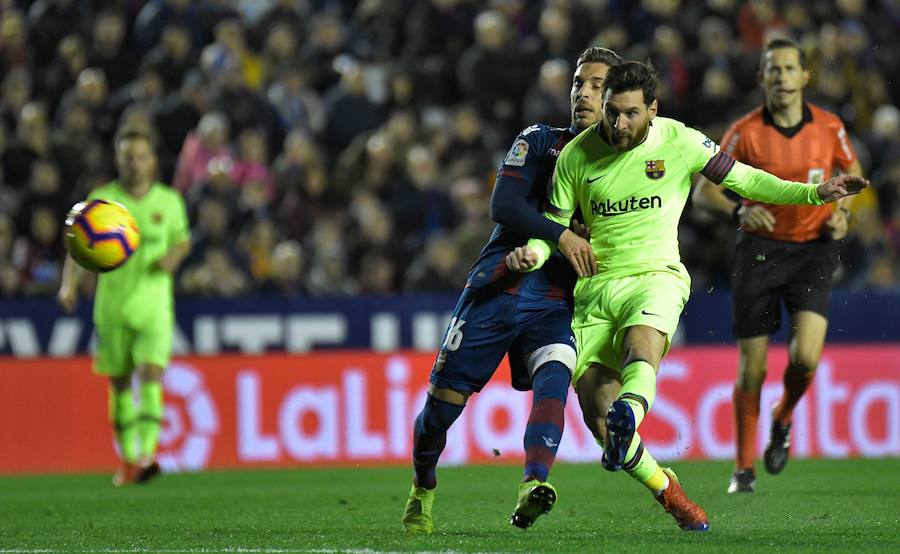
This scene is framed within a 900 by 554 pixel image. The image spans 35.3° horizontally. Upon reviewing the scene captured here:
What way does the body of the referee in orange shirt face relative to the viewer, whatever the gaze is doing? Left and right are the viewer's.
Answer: facing the viewer

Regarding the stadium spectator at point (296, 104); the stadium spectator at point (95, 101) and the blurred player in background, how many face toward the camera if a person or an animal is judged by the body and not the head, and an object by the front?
3

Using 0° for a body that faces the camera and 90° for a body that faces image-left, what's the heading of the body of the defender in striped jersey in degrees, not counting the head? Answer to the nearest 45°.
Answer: approximately 315°

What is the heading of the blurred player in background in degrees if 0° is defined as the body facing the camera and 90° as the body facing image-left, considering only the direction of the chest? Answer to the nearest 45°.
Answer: approximately 0°

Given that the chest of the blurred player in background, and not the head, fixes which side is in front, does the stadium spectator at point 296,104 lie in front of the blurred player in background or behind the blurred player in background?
behind

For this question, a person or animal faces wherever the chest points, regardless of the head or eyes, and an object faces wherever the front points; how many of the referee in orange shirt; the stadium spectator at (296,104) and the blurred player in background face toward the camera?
3

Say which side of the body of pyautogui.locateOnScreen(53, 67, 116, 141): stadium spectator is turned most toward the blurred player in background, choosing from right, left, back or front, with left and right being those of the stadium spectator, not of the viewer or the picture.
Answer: front

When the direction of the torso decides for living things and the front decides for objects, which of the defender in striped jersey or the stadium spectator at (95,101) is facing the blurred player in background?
the stadium spectator

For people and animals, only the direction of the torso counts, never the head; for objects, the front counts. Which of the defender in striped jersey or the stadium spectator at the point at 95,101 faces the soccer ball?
the stadium spectator

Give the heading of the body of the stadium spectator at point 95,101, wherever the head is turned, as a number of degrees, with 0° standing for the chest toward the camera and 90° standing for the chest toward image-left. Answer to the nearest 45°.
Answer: approximately 0°
